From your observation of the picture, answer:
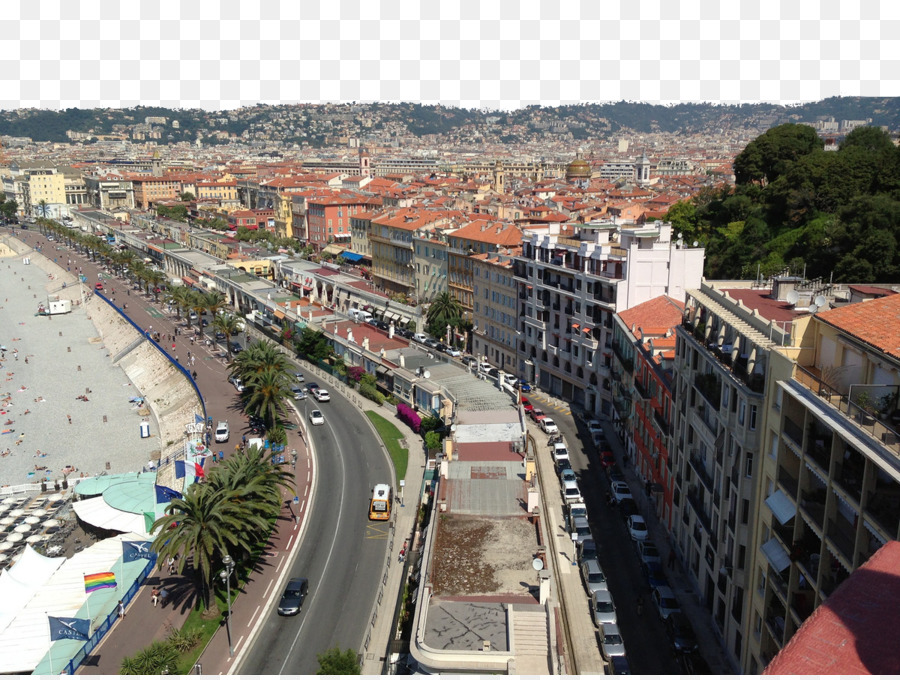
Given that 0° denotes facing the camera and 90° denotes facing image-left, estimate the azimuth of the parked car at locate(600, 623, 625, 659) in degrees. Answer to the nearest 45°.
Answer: approximately 0°

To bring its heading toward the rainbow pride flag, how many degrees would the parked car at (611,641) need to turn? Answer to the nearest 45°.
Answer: approximately 90° to its right

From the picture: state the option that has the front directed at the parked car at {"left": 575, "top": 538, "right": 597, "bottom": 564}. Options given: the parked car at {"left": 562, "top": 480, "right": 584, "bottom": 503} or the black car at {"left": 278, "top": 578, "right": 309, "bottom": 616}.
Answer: the parked car at {"left": 562, "top": 480, "right": 584, "bottom": 503}

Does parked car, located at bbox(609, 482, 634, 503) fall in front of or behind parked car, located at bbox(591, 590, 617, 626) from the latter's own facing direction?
behind

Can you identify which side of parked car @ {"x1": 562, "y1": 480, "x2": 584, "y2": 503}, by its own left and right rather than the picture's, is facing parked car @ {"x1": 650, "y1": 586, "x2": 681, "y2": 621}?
front

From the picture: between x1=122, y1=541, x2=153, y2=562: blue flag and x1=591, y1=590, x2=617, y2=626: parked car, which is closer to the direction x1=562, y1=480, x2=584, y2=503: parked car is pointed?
the parked car

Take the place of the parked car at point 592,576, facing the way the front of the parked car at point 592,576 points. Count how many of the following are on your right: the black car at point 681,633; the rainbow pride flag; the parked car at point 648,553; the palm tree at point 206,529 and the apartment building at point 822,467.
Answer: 2

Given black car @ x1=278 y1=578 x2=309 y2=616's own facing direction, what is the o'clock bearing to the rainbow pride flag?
The rainbow pride flag is roughly at 2 o'clock from the black car.
